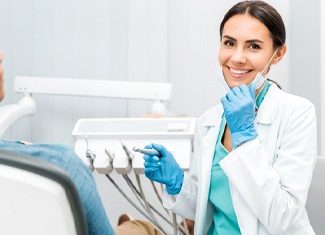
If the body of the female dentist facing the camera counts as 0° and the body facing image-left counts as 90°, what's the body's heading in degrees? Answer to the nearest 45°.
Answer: approximately 45°
